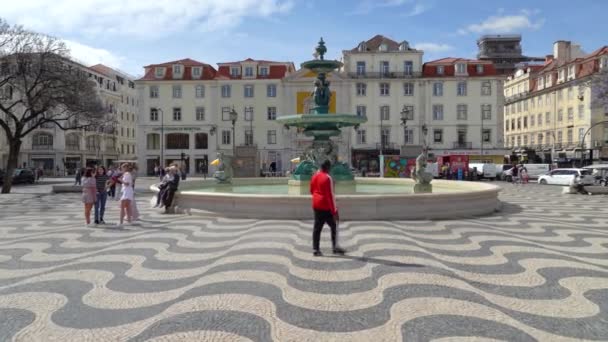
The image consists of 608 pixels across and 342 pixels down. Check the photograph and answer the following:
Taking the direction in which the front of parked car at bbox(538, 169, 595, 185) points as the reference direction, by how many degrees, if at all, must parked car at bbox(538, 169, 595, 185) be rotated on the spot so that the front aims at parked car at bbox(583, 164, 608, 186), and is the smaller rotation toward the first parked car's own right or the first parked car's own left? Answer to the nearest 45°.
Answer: approximately 135° to the first parked car's own left

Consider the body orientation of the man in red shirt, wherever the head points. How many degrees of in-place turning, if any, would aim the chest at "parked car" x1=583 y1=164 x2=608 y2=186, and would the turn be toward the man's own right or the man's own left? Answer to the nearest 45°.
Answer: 0° — they already face it

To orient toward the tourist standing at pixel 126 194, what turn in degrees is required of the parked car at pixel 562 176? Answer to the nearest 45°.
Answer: approximately 90° to its left

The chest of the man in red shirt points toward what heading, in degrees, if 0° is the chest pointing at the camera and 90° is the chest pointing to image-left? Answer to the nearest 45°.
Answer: approximately 225°

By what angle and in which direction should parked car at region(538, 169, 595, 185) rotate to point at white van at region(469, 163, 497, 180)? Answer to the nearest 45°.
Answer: approximately 45° to its right

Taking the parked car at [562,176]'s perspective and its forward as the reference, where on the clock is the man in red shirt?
The man in red shirt is roughly at 9 o'clock from the parked car.

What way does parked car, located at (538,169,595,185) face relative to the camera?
to the viewer's left
